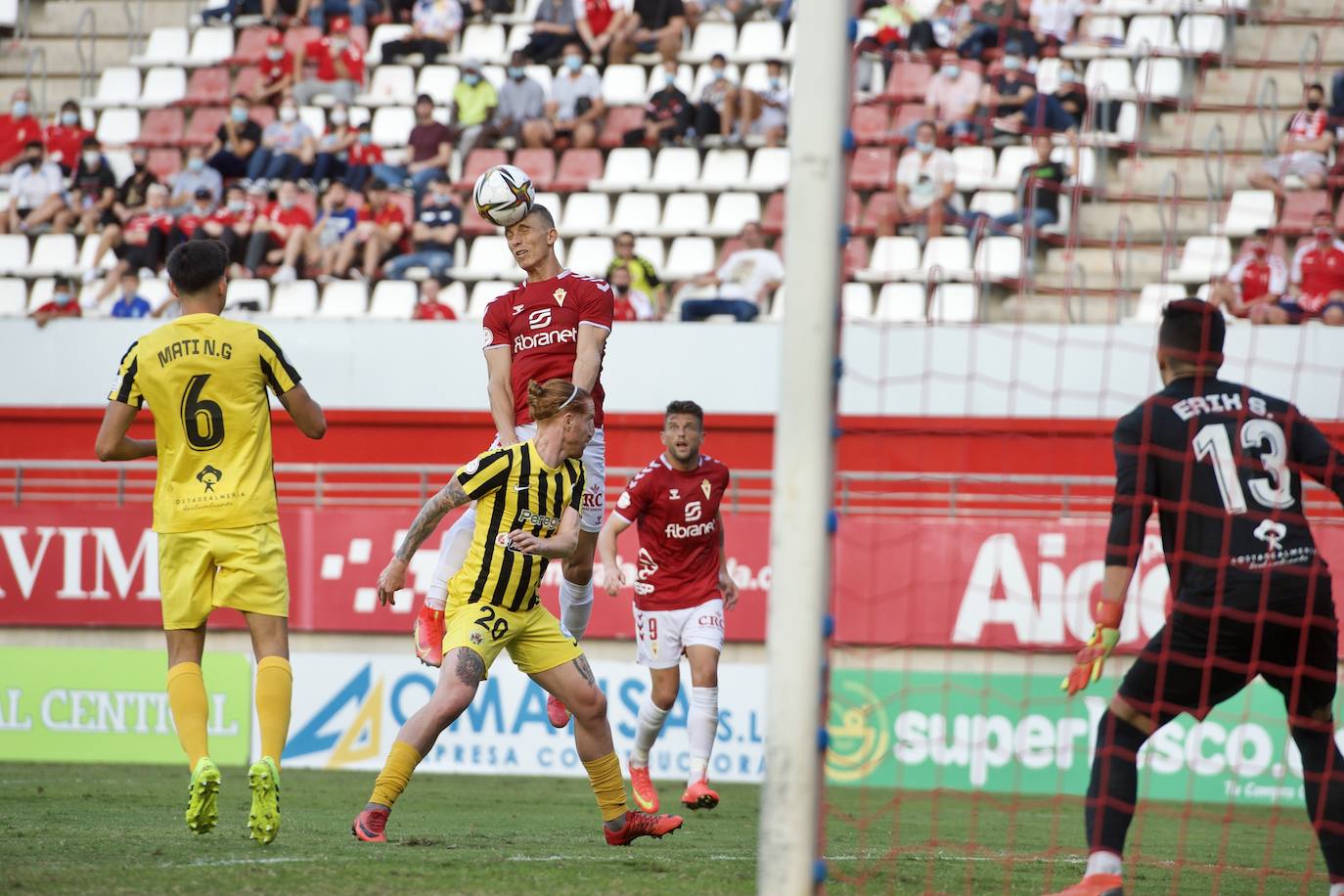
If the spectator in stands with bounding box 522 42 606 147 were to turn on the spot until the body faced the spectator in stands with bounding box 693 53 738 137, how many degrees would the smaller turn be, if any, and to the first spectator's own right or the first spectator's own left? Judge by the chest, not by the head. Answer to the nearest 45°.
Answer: approximately 45° to the first spectator's own left

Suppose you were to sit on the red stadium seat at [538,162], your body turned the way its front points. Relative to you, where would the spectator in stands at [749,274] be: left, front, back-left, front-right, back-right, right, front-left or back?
front-left

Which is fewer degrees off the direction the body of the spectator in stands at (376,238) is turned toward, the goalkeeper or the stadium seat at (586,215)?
the goalkeeper

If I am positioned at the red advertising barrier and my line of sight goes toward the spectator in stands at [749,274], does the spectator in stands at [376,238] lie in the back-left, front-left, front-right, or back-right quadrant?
front-left

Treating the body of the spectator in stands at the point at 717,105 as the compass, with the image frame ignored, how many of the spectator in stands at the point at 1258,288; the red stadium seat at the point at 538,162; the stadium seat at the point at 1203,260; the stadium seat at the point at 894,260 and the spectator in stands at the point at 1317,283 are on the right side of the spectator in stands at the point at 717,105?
1

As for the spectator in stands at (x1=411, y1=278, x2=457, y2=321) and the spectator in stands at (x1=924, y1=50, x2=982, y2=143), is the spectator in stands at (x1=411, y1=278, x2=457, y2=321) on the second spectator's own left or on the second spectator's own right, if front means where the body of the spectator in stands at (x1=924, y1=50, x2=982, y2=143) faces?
on the second spectator's own right

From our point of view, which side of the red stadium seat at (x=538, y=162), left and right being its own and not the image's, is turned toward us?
front

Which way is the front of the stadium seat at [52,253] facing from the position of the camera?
facing the viewer and to the left of the viewer

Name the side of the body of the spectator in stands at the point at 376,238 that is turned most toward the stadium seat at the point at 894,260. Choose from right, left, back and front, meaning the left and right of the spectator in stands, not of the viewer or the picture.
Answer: left

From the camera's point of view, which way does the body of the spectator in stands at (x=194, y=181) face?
toward the camera

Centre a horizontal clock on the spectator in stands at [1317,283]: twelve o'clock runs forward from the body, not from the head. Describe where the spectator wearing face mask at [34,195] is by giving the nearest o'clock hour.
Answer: The spectator wearing face mask is roughly at 3 o'clock from the spectator in stands.

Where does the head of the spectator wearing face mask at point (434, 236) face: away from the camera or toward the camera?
toward the camera

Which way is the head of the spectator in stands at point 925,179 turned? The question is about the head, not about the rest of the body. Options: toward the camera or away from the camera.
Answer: toward the camera

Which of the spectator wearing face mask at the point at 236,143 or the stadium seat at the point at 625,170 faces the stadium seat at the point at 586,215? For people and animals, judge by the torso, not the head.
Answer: the stadium seat at the point at 625,170

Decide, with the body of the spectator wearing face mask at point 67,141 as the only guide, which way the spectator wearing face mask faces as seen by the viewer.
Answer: toward the camera

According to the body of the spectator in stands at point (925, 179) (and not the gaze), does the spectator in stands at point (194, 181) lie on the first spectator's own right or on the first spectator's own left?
on the first spectator's own right
